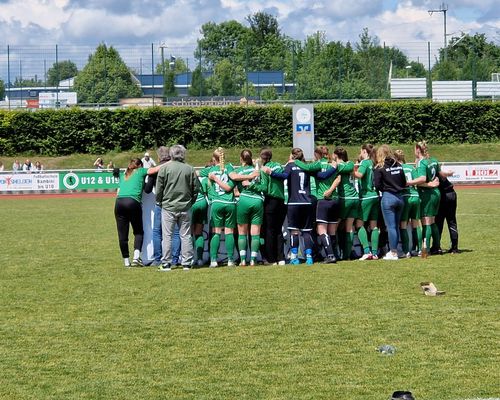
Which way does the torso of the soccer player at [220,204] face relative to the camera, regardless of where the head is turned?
away from the camera

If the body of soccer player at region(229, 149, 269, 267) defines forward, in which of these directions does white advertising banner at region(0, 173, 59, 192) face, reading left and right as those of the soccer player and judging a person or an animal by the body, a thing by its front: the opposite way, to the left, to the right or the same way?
the opposite way

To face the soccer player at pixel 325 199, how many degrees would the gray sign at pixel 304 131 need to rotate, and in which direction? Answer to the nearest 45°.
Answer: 0° — it already faces them

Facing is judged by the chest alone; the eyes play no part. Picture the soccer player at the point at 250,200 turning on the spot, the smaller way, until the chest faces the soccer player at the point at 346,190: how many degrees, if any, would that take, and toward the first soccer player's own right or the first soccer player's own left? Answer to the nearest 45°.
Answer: approximately 90° to the first soccer player's own right

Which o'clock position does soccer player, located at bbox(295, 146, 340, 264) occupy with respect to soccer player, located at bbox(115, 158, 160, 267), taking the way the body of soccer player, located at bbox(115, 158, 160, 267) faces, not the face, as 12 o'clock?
soccer player, located at bbox(295, 146, 340, 264) is roughly at 2 o'clock from soccer player, located at bbox(115, 158, 160, 267).

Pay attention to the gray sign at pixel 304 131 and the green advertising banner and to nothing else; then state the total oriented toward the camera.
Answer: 2

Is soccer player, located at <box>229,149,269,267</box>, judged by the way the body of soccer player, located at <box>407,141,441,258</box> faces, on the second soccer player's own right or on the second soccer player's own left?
on the second soccer player's own left

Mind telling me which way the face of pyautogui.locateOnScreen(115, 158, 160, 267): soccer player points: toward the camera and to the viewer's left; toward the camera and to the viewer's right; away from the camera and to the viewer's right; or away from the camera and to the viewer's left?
away from the camera and to the viewer's right

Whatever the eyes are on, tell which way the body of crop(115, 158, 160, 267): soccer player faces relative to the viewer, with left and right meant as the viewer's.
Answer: facing away from the viewer and to the right of the viewer

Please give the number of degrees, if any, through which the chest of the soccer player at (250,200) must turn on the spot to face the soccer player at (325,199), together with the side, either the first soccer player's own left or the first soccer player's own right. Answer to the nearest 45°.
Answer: approximately 90° to the first soccer player's own right
